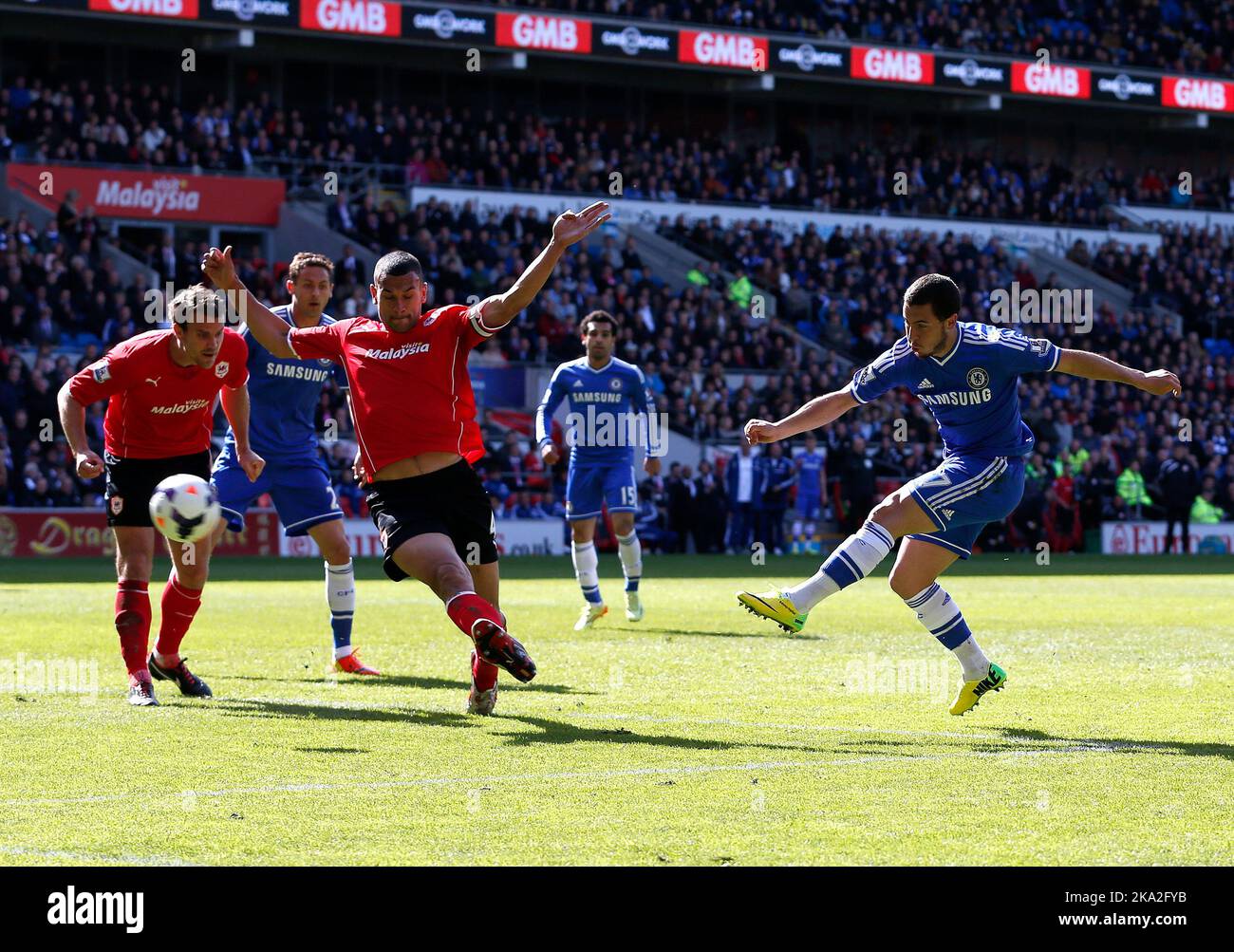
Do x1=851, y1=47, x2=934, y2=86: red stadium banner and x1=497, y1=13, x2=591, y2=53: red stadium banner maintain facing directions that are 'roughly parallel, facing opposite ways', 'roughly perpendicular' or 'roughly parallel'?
roughly parallel

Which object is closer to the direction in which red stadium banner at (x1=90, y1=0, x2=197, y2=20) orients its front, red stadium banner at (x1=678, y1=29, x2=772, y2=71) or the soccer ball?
the soccer ball

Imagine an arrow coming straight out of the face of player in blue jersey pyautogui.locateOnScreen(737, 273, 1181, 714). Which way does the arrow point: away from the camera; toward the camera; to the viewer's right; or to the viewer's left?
to the viewer's left

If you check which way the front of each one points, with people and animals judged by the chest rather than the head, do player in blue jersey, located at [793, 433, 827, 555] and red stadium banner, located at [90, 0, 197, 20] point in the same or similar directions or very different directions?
same or similar directions

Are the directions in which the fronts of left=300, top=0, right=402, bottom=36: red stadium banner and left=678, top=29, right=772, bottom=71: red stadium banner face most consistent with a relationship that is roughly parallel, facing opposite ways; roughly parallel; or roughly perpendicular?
roughly parallel

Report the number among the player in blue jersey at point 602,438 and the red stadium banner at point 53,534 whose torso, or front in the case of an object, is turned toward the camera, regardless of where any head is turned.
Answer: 2

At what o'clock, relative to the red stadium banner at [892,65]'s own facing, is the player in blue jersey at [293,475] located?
The player in blue jersey is roughly at 12 o'clock from the red stadium banner.

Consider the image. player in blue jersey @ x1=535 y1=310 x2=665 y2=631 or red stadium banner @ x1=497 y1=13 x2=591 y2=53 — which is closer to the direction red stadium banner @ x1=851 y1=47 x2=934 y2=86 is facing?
the player in blue jersey

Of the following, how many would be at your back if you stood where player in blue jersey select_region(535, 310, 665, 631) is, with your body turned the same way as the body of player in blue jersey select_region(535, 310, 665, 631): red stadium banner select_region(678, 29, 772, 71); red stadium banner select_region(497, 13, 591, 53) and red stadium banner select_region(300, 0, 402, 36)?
3

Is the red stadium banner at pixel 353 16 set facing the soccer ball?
yes

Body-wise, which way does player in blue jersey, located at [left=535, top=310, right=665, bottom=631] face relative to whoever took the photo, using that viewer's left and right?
facing the viewer

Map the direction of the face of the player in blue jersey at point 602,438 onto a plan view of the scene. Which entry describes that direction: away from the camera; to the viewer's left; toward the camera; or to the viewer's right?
toward the camera

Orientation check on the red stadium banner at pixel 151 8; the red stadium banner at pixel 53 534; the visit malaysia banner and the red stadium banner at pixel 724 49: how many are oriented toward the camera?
4

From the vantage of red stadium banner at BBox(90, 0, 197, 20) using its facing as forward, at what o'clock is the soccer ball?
The soccer ball is roughly at 12 o'clock from the red stadium banner.

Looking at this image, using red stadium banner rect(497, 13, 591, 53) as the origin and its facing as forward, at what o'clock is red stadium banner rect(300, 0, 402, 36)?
red stadium banner rect(300, 0, 402, 36) is roughly at 2 o'clock from red stadium banner rect(497, 13, 591, 53).

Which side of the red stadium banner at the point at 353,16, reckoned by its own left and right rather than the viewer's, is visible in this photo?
front

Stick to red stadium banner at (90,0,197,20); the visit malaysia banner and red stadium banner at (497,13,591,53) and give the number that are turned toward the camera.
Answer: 3

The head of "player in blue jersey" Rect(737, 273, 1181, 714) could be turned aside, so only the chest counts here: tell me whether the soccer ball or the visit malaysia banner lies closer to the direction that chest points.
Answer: the soccer ball
